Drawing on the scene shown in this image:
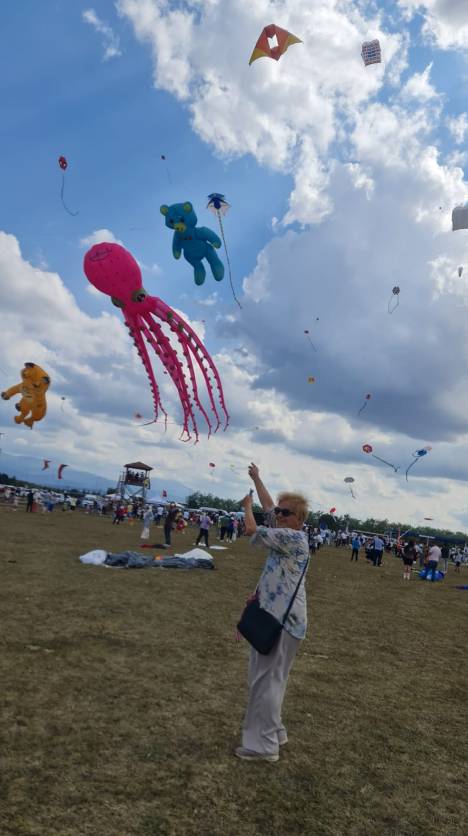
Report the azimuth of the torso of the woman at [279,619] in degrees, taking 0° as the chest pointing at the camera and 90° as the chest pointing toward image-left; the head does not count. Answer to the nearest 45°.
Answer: approximately 90°

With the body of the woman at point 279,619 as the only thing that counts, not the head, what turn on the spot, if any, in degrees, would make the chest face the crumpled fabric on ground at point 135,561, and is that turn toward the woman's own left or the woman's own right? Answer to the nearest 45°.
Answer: approximately 90° to the woman's own right

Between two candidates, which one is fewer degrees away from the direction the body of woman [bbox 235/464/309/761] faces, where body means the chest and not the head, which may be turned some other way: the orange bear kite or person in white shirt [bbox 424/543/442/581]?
the orange bear kite

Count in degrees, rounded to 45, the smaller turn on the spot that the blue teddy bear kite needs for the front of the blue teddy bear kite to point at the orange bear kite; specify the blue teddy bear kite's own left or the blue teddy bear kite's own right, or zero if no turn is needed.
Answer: approximately 90° to the blue teddy bear kite's own right

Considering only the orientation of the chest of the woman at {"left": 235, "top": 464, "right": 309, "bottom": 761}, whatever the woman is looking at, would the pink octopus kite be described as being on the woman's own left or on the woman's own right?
on the woman's own right
